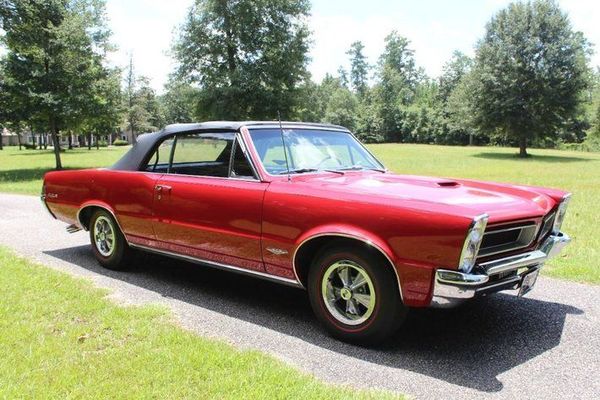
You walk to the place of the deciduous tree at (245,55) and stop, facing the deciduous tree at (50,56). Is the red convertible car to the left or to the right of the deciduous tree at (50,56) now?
left

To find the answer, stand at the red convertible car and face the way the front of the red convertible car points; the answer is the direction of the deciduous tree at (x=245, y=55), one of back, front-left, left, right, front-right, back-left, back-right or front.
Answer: back-left

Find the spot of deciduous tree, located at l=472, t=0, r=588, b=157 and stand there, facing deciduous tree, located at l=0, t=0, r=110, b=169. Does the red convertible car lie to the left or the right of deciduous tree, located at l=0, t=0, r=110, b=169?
left

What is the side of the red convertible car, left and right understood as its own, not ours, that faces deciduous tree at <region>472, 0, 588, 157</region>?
left

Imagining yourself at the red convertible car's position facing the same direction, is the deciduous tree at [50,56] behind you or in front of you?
behind

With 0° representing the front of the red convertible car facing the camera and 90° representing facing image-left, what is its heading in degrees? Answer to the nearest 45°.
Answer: approximately 315°
